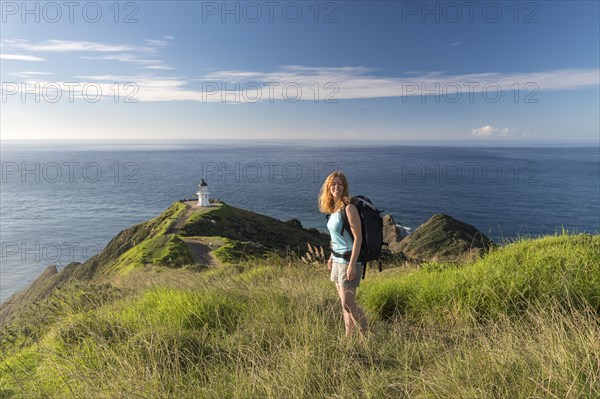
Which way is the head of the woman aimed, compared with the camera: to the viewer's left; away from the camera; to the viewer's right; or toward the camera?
toward the camera

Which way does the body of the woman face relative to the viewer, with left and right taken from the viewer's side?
facing the viewer and to the left of the viewer
